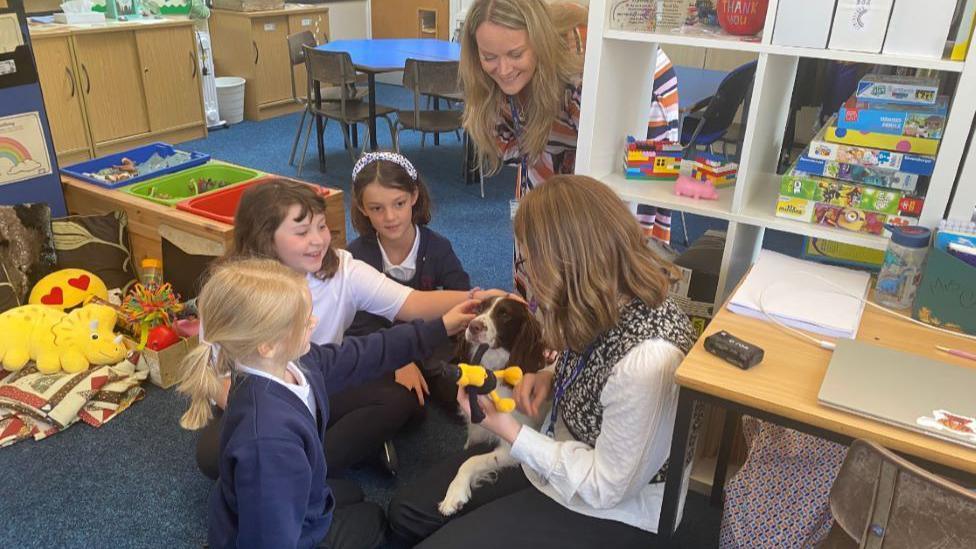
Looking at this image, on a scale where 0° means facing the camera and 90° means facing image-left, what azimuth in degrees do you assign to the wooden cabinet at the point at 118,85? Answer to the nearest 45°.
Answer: approximately 315°

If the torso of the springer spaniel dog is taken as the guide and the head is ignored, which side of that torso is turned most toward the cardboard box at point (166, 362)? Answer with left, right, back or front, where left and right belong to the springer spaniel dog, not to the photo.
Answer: right

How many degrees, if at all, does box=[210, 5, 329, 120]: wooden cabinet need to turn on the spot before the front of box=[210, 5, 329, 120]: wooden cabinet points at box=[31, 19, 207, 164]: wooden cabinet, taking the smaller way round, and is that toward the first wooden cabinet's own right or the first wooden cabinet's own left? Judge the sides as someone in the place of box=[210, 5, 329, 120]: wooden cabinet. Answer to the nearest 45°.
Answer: approximately 90° to the first wooden cabinet's own right

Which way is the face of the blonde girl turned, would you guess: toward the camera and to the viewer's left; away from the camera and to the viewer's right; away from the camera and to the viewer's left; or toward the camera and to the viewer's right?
away from the camera and to the viewer's right

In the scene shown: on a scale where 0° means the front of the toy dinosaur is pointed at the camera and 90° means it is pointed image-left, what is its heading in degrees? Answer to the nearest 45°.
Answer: approximately 270°

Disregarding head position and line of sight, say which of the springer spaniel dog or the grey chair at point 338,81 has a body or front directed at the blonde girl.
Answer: the springer spaniel dog

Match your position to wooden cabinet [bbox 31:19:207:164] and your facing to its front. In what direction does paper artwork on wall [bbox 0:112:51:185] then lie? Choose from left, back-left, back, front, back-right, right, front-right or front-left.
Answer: front-right

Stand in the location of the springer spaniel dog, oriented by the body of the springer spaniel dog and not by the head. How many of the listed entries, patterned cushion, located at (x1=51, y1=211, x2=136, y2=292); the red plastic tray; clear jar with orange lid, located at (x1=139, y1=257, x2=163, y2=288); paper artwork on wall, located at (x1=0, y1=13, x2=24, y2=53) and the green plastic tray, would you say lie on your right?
5

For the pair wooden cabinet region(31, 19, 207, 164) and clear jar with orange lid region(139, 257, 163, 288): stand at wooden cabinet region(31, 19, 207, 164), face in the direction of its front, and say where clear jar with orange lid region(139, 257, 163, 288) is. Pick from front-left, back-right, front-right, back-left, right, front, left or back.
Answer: front-right

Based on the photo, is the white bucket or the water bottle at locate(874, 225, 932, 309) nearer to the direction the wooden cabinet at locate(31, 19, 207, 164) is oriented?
the water bottle

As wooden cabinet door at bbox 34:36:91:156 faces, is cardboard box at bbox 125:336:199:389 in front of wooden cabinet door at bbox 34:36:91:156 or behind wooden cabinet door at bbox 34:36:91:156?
in front

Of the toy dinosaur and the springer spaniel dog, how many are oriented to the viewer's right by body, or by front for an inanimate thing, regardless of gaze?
1
